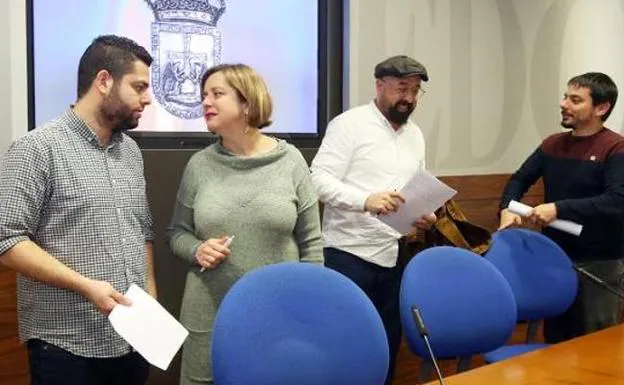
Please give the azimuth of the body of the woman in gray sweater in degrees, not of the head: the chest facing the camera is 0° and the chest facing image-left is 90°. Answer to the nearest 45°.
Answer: approximately 0°

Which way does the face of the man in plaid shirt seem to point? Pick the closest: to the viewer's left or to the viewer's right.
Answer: to the viewer's right

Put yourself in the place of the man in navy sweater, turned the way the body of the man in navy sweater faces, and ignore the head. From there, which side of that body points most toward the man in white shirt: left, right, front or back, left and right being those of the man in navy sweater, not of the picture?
front

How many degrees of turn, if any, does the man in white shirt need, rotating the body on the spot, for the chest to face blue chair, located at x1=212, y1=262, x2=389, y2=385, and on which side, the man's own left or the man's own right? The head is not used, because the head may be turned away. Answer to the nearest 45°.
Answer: approximately 45° to the man's own right

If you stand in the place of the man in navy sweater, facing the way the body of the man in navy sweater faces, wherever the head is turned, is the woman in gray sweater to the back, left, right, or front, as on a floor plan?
front

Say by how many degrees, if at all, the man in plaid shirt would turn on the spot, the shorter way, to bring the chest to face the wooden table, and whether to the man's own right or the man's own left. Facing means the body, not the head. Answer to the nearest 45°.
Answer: approximately 45° to the man's own left
